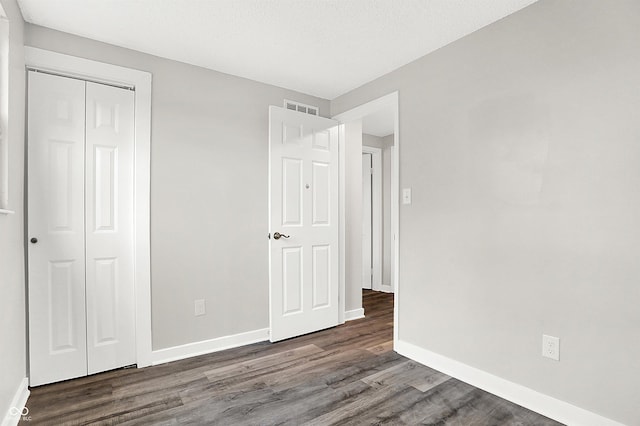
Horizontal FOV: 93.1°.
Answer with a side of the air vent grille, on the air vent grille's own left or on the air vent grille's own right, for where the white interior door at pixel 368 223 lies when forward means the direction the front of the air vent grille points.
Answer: on the air vent grille's own left

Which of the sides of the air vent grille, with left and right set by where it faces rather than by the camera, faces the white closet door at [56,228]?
right

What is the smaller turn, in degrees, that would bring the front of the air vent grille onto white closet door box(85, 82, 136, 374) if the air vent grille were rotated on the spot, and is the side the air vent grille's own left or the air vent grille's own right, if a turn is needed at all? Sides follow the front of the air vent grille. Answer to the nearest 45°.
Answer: approximately 90° to the air vent grille's own right

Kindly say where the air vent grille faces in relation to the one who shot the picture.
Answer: facing the viewer and to the right of the viewer

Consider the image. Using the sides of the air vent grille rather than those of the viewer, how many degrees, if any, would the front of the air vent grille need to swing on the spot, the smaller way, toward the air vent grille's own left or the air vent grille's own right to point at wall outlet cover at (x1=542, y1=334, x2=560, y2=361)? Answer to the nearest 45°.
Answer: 0° — it already faces it

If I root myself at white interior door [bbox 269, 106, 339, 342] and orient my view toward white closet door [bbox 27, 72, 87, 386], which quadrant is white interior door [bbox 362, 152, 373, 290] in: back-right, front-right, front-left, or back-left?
back-right

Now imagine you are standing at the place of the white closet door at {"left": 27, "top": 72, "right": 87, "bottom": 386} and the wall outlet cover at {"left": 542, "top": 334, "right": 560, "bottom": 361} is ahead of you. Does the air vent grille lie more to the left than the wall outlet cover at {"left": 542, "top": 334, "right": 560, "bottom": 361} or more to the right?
left
